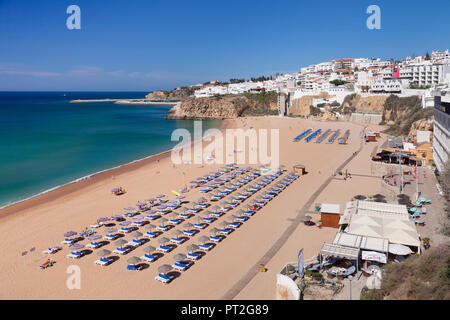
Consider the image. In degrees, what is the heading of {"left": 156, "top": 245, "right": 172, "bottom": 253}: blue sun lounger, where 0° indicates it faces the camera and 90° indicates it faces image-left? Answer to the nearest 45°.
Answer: approximately 90°

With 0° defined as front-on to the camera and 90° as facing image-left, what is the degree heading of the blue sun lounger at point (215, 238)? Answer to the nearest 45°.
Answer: approximately 90°

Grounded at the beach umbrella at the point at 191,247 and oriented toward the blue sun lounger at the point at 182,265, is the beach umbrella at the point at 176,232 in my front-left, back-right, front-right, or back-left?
back-right

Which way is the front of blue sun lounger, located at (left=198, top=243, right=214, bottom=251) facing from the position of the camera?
facing to the left of the viewer

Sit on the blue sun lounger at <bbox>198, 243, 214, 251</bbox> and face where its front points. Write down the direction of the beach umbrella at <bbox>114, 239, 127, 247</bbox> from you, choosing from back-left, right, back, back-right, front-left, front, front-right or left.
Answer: front

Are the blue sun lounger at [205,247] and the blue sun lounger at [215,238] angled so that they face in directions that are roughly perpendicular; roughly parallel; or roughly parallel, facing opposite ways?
roughly parallel

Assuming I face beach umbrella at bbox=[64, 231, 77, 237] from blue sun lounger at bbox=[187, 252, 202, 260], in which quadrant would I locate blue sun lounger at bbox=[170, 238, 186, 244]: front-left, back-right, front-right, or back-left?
front-right

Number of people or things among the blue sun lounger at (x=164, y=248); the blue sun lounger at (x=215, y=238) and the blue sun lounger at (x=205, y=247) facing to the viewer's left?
3

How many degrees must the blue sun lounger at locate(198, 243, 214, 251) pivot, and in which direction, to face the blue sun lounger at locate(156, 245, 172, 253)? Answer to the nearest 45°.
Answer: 0° — it already faces it

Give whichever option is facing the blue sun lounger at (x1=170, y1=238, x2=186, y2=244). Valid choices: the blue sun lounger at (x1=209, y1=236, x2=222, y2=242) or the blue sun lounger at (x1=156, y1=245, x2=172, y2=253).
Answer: the blue sun lounger at (x1=209, y1=236, x2=222, y2=242)
